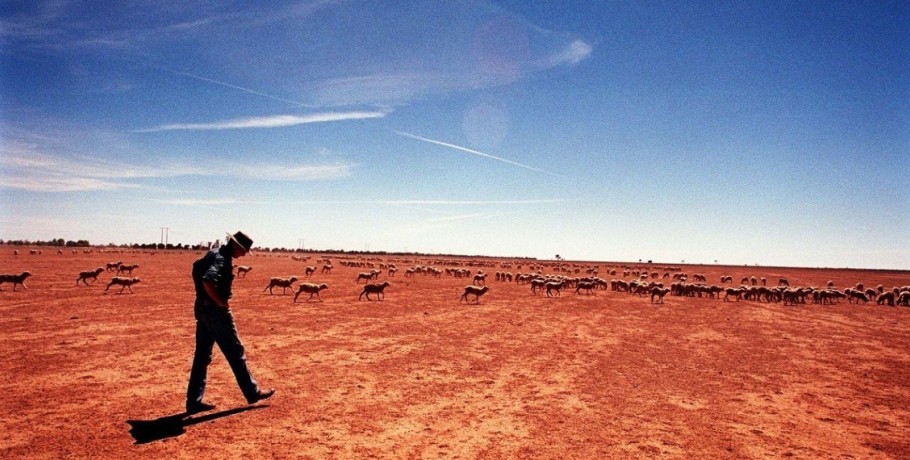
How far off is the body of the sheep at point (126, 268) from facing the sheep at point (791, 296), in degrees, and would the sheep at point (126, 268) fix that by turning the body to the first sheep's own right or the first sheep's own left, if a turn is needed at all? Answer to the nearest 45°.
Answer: approximately 45° to the first sheep's own right

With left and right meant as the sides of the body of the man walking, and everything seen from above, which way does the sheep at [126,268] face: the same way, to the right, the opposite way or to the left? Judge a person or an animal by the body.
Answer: the same way

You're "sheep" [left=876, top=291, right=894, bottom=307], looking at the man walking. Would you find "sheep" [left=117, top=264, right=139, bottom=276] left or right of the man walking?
right

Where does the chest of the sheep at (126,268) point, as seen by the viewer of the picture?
to the viewer's right

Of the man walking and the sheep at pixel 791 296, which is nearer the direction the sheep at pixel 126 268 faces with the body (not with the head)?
the sheep

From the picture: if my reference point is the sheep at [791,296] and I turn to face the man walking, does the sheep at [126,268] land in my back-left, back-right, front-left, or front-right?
front-right

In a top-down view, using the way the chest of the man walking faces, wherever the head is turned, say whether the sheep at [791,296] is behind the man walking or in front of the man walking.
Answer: in front

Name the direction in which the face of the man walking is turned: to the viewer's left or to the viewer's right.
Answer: to the viewer's right

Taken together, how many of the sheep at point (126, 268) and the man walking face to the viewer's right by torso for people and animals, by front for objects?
2

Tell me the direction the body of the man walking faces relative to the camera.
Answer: to the viewer's right

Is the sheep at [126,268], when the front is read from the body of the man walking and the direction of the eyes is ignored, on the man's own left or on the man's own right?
on the man's own left
